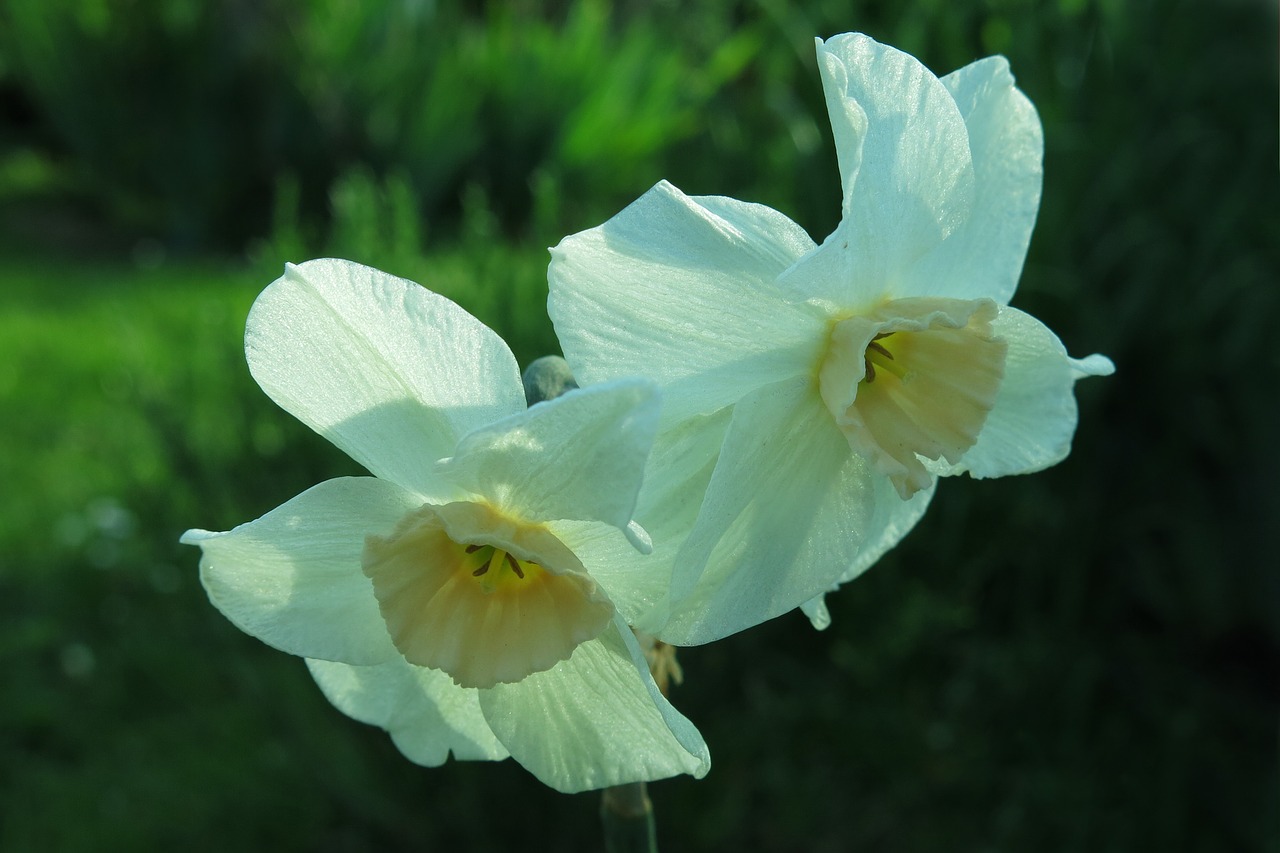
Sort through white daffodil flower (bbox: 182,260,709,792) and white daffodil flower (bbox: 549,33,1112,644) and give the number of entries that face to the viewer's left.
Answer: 0

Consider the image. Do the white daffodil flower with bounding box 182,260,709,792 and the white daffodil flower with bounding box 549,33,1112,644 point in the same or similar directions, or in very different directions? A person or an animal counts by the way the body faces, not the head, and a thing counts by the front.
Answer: same or similar directions

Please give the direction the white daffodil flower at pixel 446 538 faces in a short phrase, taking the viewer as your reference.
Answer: facing the viewer

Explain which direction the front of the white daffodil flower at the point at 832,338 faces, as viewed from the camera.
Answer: facing the viewer and to the right of the viewer
